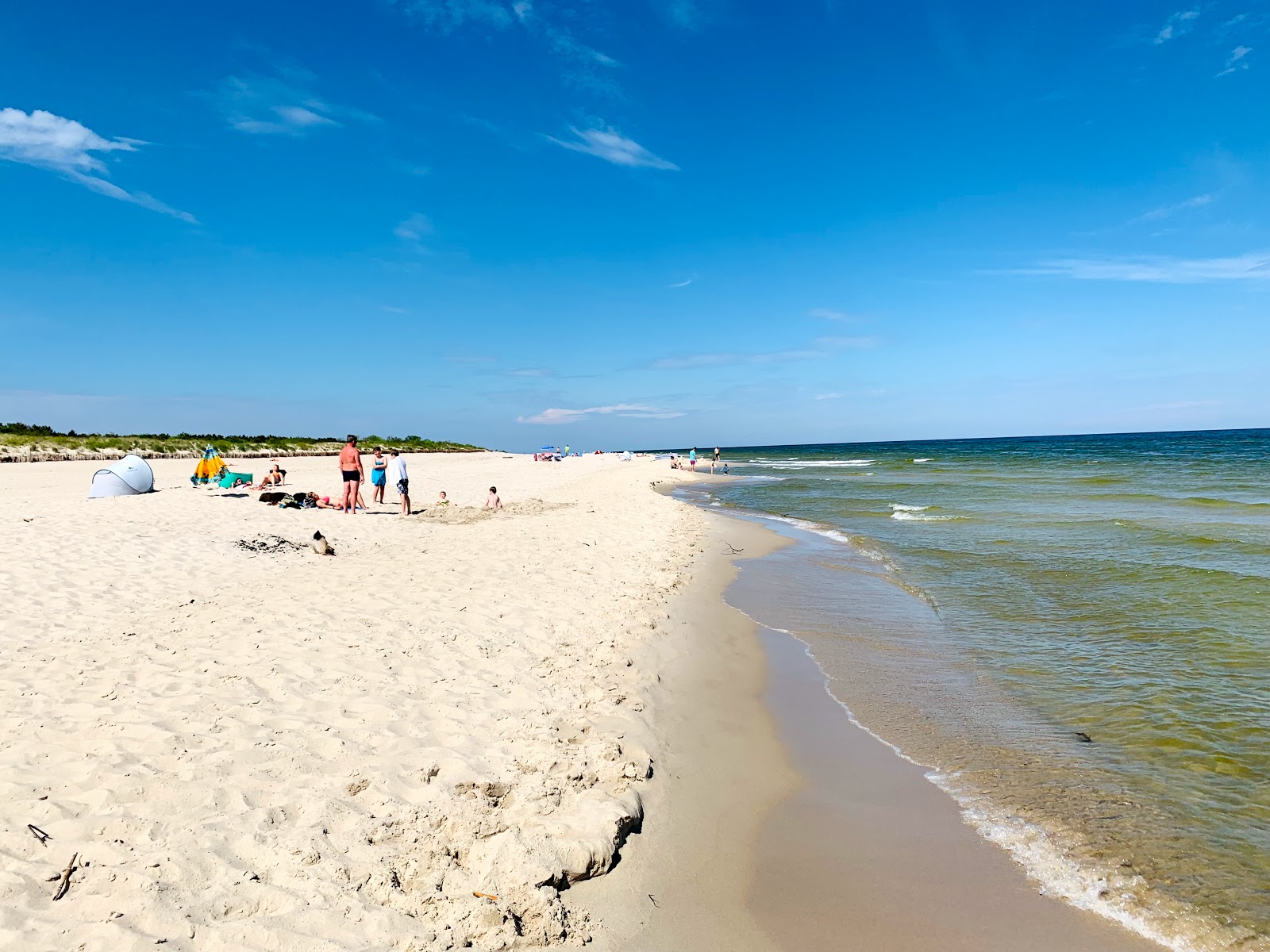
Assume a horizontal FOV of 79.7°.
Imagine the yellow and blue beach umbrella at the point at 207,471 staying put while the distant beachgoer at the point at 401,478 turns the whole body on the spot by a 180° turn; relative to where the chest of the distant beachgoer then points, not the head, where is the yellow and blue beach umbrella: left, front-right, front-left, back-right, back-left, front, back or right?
back-left

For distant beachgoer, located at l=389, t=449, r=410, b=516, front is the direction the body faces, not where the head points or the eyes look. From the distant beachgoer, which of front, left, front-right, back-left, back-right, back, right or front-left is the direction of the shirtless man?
front-left

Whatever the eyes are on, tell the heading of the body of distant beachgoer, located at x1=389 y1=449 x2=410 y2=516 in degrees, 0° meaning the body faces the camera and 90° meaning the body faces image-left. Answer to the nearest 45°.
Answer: approximately 90°

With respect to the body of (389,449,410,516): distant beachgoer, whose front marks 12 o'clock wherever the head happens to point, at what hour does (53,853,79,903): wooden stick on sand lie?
The wooden stick on sand is roughly at 9 o'clock from the distant beachgoer.

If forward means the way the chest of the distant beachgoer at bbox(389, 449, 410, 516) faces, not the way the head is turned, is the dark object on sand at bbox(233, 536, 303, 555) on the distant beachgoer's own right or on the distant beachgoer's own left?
on the distant beachgoer's own left

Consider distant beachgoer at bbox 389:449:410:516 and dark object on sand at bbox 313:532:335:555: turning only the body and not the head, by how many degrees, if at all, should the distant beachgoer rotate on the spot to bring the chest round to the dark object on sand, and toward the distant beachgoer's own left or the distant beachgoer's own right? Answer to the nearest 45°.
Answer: approximately 90° to the distant beachgoer's own left

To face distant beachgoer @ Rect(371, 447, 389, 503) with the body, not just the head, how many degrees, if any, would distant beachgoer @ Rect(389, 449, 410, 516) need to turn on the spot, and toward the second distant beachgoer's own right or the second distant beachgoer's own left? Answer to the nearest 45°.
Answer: approximately 90° to the second distant beachgoer's own right

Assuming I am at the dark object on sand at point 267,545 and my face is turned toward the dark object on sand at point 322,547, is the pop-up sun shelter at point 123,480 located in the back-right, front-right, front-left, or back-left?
back-left
